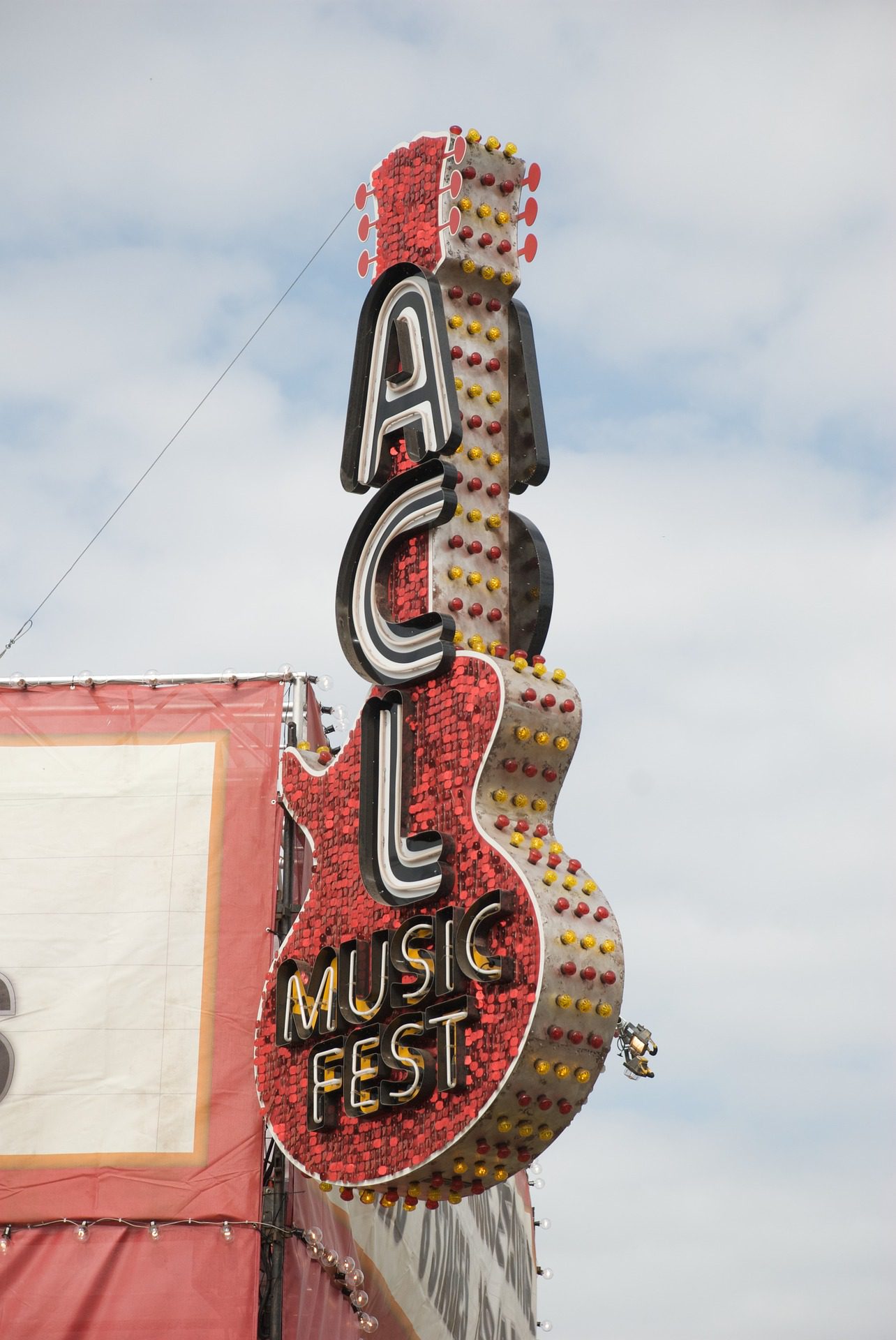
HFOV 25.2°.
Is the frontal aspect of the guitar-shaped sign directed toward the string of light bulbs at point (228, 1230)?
no

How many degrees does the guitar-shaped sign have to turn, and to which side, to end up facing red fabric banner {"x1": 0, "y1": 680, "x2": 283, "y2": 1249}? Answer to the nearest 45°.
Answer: approximately 90° to its right

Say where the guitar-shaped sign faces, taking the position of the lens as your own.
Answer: facing the viewer and to the left of the viewer

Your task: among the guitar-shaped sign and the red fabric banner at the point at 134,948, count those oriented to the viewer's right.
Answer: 0

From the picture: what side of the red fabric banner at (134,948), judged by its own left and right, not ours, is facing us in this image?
front

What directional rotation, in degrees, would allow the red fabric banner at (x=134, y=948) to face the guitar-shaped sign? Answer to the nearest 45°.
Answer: approximately 45° to its left
